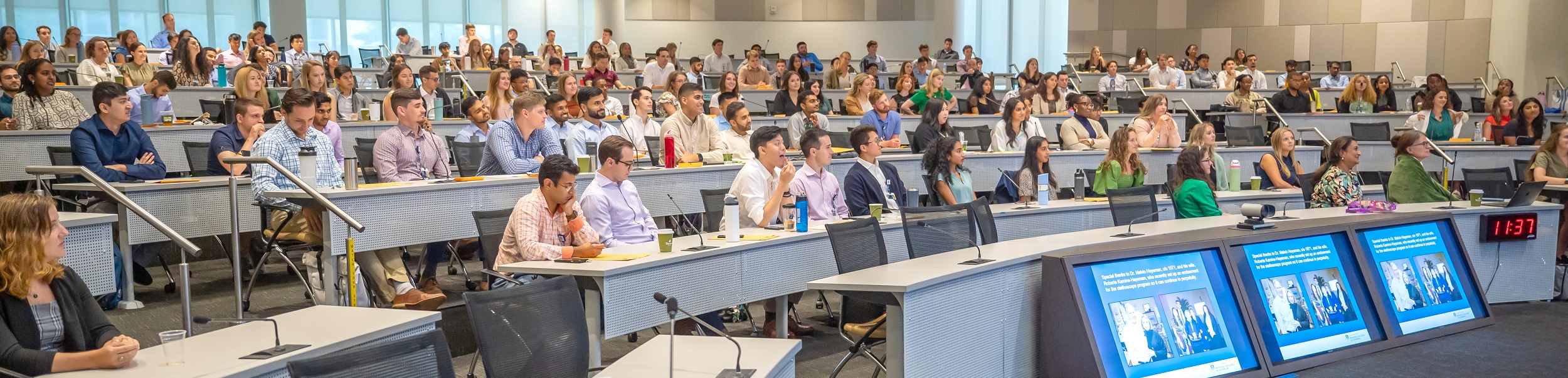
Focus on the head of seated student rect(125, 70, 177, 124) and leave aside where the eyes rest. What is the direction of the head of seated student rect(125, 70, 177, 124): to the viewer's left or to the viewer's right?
to the viewer's right

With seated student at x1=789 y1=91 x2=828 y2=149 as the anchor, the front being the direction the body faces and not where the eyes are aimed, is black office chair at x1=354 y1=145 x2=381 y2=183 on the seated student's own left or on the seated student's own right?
on the seated student's own right

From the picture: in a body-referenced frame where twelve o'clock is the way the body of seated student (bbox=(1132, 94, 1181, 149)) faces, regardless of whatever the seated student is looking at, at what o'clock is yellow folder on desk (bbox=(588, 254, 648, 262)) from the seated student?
The yellow folder on desk is roughly at 2 o'clock from the seated student.

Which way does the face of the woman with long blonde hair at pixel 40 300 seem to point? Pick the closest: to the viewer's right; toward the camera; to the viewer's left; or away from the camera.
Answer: to the viewer's right

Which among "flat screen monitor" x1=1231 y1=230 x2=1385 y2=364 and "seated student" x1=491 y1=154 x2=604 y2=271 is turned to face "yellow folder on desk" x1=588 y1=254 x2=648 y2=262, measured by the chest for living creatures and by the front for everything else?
the seated student

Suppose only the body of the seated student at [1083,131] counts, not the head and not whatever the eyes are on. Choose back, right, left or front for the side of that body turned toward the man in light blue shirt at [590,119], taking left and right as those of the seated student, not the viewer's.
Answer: right

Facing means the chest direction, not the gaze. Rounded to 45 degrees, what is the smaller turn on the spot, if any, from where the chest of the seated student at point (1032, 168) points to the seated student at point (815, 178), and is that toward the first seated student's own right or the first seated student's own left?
approximately 90° to the first seated student's own right

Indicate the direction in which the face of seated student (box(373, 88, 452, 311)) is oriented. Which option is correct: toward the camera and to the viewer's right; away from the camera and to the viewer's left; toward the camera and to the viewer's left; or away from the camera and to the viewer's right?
toward the camera and to the viewer's right
